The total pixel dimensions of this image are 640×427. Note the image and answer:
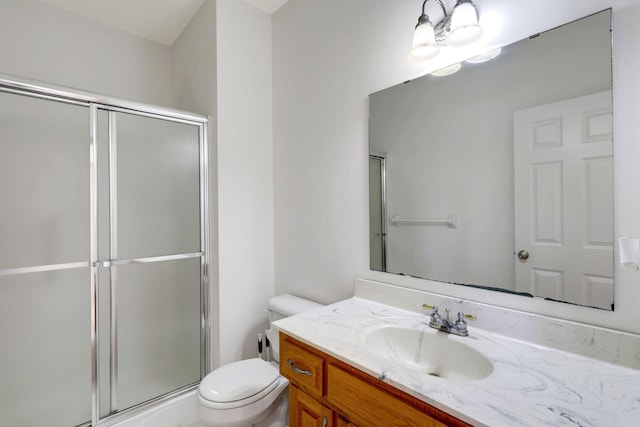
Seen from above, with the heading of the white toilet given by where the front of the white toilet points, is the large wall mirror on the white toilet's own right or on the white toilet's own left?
on the white toilet's own left

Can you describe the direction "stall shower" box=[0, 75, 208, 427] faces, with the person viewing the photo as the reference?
facing the viewer and to the right of the viewer

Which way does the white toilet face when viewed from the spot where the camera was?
facing the viewer and to the left of the viewer

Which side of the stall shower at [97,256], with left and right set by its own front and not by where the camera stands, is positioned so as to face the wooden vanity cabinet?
front

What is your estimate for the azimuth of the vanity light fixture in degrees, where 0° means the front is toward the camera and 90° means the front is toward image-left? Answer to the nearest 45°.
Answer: approximately 45°

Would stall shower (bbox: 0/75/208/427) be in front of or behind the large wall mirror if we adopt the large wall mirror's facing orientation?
in front

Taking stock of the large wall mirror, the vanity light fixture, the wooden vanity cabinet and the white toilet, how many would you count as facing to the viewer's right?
0

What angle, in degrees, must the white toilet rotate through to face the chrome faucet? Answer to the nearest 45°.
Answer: approximately 90° to its left

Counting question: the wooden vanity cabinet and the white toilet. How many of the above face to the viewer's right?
0

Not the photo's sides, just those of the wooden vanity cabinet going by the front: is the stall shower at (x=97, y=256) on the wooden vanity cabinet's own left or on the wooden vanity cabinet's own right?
on the wooden vanity cabinet's own right

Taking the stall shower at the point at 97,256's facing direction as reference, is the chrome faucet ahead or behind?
ahead
